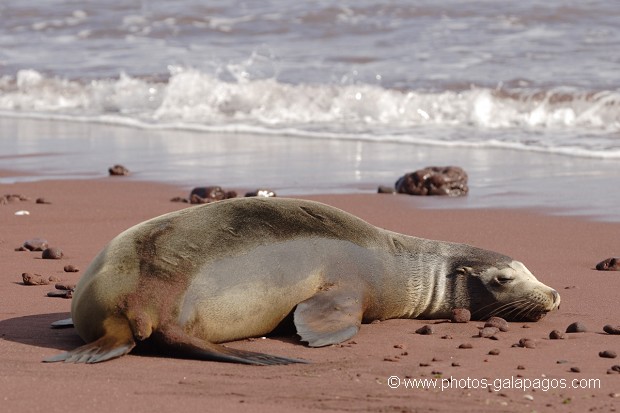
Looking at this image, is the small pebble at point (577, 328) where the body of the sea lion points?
yes

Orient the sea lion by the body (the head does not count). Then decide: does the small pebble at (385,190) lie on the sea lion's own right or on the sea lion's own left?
on the sea lion's own left

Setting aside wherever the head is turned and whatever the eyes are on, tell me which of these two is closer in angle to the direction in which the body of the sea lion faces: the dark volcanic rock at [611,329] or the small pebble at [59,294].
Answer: the dark volcanic rock

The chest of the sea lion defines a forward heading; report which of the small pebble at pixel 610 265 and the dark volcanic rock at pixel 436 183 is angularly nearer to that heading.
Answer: the small pebble

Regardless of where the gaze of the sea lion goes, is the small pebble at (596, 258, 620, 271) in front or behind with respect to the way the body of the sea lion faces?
in front

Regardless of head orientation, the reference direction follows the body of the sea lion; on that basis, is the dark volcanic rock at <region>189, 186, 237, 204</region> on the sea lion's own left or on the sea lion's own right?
on the sea lion's own left

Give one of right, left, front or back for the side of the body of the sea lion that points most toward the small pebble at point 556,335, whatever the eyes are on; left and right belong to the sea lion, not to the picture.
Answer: front

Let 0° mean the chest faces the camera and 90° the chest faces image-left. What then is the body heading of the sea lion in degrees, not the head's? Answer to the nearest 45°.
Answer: approximately 270°

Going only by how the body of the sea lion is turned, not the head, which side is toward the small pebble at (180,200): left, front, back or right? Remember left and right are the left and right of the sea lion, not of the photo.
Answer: left

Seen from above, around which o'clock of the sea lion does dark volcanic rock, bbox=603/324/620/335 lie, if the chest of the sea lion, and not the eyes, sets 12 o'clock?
The dark volcanic rock is roughly at 12 o'clock from the sea lion.

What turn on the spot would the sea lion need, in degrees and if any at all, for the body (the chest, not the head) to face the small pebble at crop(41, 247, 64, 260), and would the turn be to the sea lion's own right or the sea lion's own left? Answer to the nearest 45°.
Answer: approximately 135° to the sea lion's own left

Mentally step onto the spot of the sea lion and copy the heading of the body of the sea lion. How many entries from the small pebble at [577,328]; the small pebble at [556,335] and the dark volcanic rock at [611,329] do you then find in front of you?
3
